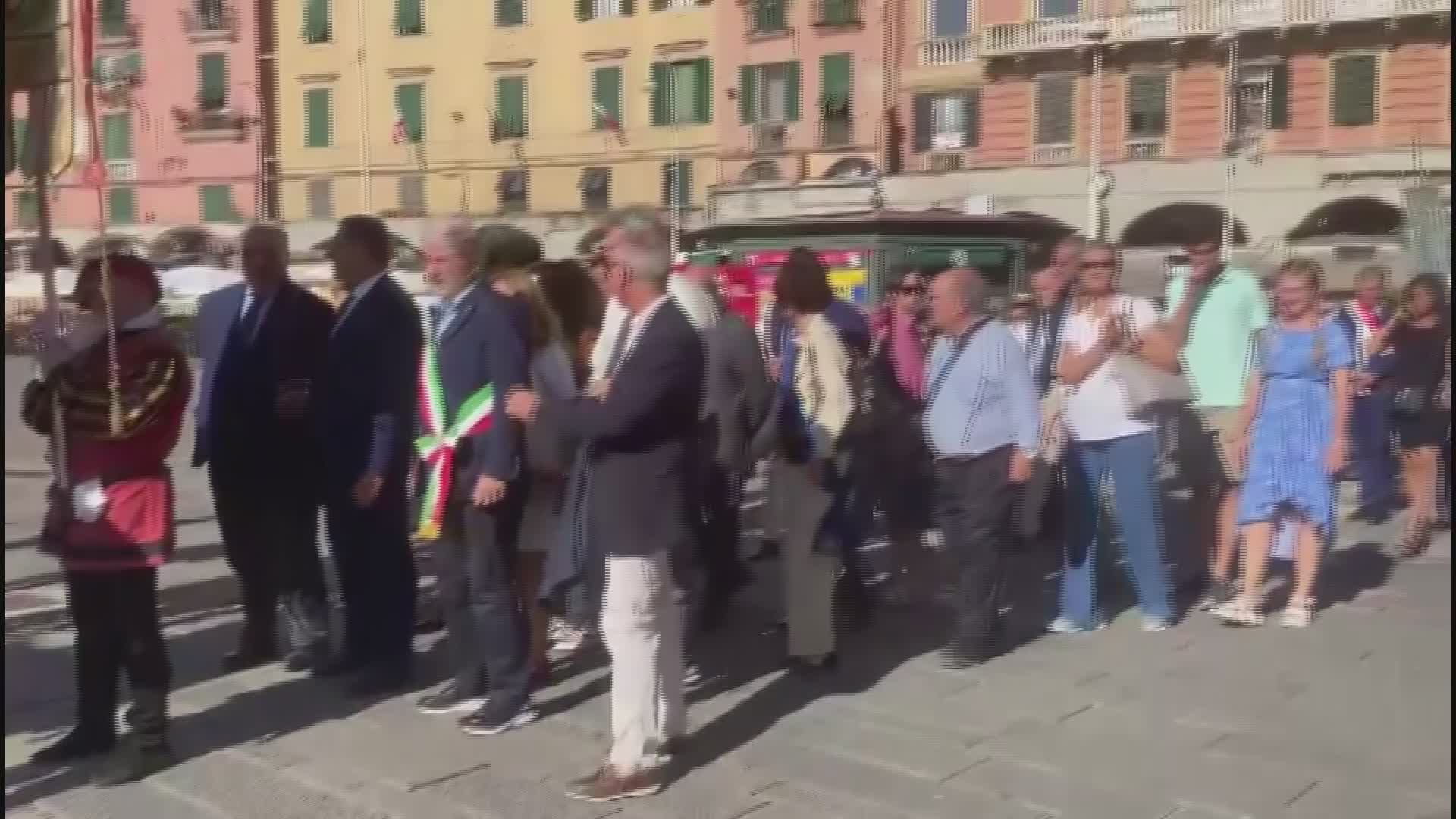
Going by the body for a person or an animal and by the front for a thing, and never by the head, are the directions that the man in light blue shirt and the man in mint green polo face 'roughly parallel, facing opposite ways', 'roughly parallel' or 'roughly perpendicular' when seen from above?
roughly parallel

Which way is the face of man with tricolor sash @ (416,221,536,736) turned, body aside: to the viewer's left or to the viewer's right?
to the viewer's left

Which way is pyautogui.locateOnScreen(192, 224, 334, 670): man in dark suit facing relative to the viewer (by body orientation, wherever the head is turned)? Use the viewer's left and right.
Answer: facing the viewer and to the left of the viewer

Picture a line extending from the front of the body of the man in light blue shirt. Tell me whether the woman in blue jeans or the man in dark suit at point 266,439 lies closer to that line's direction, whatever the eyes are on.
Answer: the man in dark suit

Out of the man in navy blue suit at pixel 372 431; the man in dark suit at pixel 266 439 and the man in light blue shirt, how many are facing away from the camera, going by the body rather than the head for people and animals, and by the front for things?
0

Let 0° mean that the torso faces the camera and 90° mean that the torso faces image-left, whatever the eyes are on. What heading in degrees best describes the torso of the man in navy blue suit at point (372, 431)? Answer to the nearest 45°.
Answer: approximately 90°

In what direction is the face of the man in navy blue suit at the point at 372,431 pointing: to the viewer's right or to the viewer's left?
to the viewer's left

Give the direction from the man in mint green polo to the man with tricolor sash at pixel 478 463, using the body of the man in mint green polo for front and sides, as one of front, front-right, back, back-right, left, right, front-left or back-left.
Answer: front

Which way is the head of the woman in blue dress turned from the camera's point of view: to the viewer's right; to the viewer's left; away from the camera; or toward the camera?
toward the camera

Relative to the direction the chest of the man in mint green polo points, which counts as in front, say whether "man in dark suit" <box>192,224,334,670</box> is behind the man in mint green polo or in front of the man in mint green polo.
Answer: in front

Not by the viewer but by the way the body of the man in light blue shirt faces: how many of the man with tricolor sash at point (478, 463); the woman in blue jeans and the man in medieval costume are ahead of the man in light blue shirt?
2

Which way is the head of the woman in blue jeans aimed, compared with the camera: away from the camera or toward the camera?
toward the camera

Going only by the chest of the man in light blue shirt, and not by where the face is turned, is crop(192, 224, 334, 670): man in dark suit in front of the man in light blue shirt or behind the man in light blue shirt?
in front

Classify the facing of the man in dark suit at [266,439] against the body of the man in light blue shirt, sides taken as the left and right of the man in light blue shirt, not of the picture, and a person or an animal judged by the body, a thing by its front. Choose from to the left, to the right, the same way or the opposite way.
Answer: the same way
